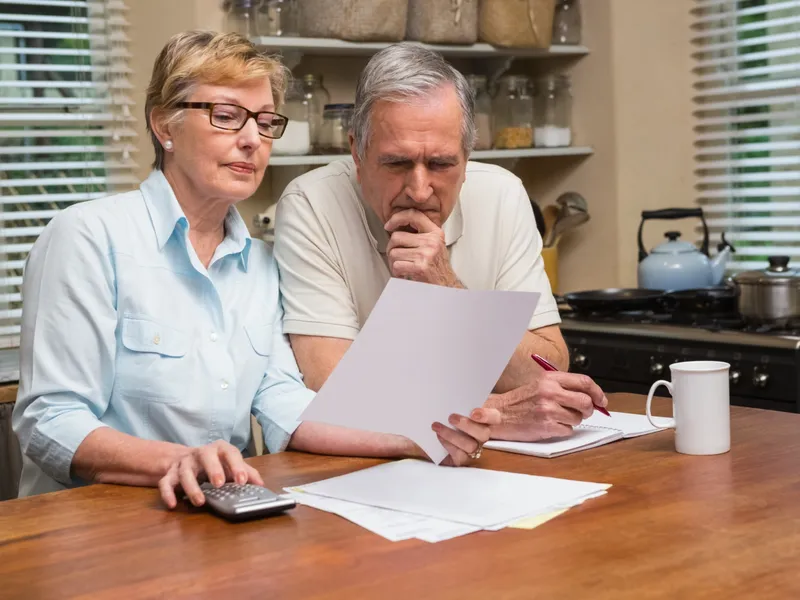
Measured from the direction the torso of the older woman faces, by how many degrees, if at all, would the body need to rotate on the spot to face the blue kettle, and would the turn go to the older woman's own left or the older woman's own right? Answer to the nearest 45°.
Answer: approximately 90° to the older woman's own left

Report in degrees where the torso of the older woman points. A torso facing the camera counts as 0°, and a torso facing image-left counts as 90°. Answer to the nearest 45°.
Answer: approximately 315°

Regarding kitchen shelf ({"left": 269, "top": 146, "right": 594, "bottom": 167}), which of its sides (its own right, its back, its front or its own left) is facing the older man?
front

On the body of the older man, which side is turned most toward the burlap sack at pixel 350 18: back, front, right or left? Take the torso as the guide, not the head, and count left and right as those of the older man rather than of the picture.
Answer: back

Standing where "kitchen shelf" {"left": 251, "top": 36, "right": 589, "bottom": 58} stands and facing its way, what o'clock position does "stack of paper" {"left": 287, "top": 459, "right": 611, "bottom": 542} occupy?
The stack of paper is roughly at 12 o'clock from the kitchen shelf.

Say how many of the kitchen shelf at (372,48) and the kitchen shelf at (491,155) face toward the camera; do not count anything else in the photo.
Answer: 2

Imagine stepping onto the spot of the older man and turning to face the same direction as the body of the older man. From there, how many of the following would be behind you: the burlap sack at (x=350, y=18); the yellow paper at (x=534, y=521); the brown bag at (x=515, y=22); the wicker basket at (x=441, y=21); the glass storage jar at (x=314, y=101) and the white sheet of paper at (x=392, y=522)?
4

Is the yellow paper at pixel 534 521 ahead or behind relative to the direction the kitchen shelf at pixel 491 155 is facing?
ahead

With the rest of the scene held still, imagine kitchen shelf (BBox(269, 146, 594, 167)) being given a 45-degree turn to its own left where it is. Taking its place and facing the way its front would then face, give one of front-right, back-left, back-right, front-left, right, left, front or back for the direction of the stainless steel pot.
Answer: front

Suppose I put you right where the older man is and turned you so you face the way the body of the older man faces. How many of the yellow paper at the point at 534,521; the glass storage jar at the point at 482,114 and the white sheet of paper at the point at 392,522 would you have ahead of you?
2

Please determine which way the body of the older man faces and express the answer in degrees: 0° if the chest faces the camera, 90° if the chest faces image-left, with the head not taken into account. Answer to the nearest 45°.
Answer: approximately 0°
